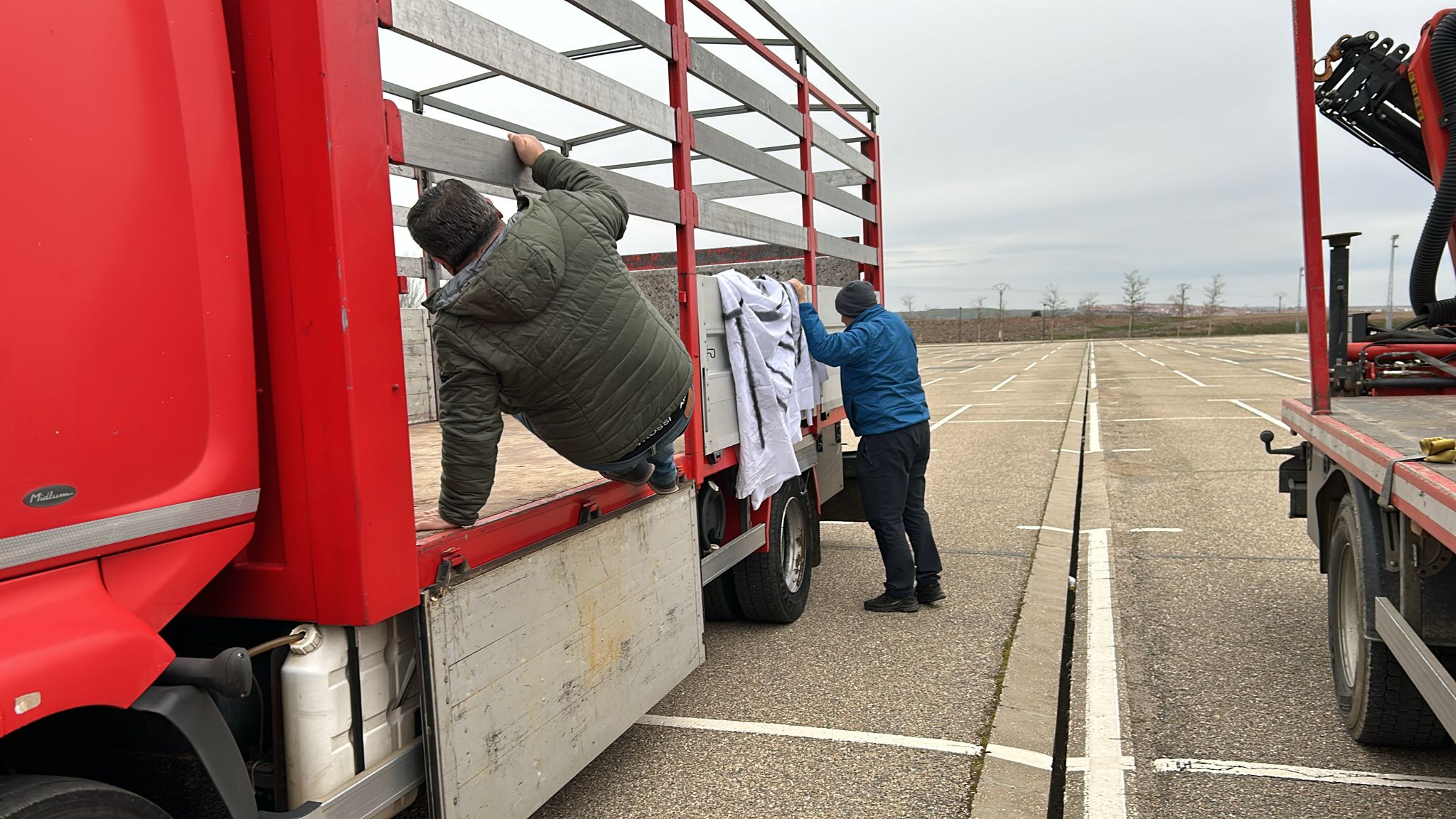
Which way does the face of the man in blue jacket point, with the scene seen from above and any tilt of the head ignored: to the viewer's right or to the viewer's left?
to the viewer's left

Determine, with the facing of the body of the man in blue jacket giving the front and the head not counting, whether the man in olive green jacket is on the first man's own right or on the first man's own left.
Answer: on the first man's own left

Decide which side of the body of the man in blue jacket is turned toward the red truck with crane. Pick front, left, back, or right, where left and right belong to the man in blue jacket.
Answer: back

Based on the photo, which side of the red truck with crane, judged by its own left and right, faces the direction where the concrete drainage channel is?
right

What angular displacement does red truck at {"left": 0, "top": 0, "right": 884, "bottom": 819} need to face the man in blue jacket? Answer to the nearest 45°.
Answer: approximately 180°

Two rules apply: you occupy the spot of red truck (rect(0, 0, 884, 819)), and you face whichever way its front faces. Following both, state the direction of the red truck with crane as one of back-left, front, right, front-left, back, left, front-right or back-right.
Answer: back-left

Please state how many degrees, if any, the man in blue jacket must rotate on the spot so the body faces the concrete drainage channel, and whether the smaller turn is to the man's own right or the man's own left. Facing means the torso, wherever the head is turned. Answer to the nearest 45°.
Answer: approximately 180°

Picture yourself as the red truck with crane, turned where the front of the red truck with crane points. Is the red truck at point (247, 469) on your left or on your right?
on your right

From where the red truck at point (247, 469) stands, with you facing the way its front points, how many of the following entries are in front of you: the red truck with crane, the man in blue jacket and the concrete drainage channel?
0

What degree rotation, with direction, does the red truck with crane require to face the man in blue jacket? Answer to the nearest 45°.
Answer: approximately 135° to its right

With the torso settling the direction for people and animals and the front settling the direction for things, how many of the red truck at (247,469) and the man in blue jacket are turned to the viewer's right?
0

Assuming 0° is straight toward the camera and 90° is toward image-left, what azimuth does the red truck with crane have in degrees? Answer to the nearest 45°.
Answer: approximately 315°

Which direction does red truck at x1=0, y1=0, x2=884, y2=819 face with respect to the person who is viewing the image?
facing the viewer and to the left of the viewer

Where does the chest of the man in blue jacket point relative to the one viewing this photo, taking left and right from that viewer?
facing away from the viewer and to the left of the viewer
